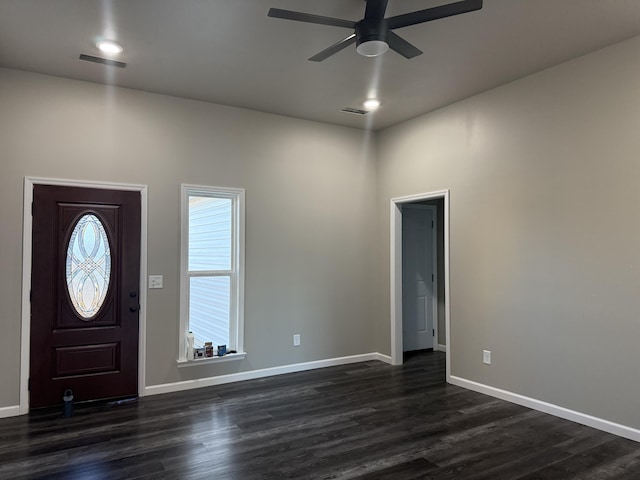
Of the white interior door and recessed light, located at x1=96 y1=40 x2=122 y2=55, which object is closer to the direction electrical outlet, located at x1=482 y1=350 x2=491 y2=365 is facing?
the recessed light

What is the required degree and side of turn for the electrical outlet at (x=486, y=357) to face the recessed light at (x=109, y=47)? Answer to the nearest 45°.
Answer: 0° — it already faces it

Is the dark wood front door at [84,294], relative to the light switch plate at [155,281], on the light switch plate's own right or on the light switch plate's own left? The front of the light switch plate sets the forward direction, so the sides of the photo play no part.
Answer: on the light switch plate's own right

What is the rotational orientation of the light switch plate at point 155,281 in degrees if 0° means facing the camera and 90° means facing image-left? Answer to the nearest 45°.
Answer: approximately 0°

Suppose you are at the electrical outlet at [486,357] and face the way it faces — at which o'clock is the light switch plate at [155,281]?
The light switch plate is roughly at 1 o'clock from the electrical outlet.

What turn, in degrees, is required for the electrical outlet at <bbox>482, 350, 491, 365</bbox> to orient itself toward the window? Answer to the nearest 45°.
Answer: approximately 45° to its right

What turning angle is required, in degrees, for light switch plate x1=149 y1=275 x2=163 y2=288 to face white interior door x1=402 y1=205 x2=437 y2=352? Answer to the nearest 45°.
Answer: approximately 90° to its left

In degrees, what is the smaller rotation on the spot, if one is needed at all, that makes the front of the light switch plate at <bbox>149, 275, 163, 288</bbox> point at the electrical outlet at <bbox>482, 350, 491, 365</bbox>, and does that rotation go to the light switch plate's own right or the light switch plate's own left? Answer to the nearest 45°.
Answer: approximately 90° to the light switch plate's own left

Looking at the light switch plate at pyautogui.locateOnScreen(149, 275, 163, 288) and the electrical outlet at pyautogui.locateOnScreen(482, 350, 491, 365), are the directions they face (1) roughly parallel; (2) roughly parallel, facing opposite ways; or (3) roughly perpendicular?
roughly perpendicular

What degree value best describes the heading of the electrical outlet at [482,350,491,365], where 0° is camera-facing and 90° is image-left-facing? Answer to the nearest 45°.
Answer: approximately 45°
